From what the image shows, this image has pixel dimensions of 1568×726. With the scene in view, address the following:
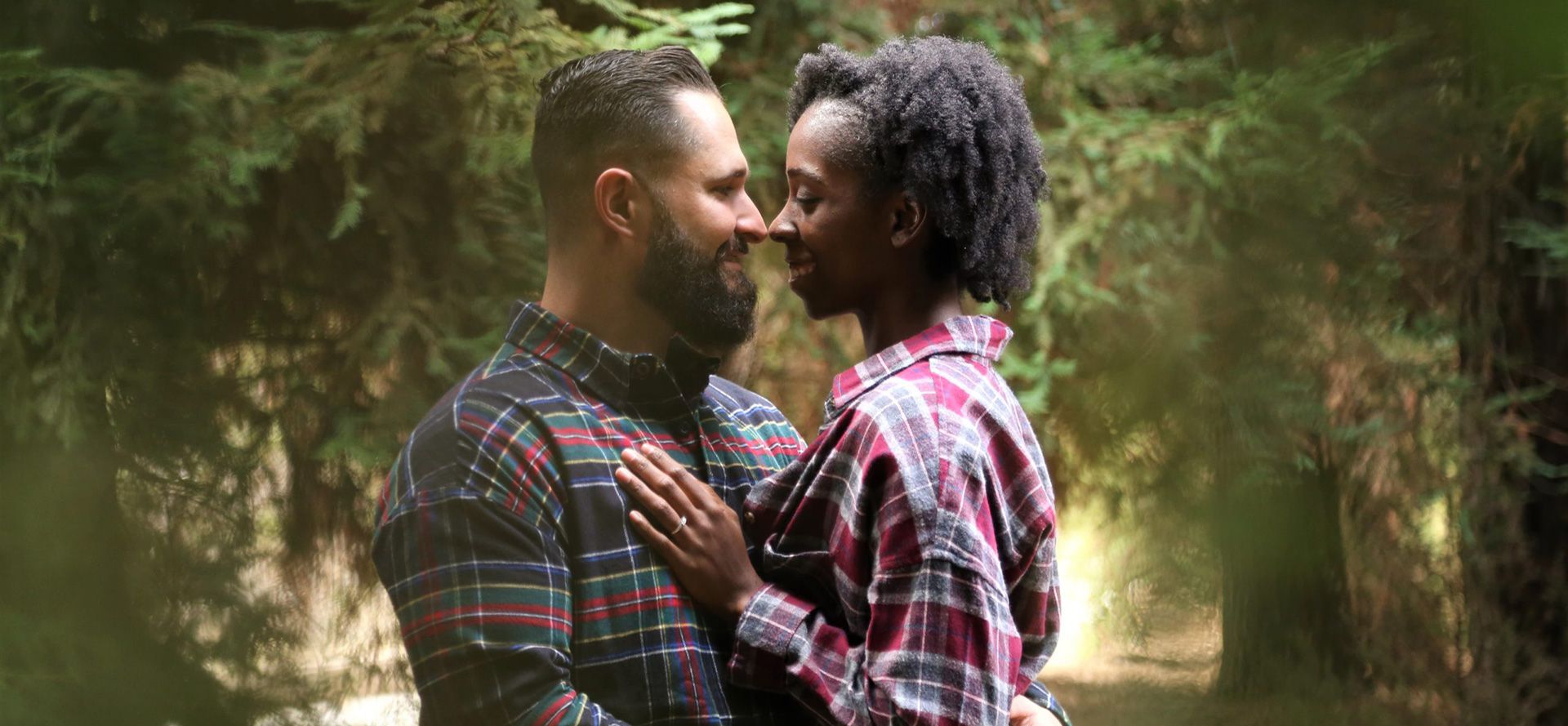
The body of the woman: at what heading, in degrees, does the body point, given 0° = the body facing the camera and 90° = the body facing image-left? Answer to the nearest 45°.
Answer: approximately 90°

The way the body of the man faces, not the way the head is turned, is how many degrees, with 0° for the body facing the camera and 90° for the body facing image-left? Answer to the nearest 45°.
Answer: approximately 315°

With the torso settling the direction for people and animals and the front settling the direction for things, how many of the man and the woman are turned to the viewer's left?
1

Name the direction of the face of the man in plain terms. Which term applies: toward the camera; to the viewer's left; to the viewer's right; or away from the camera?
to the viewer's right

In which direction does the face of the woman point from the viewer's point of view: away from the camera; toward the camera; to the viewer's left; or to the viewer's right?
to the viewer's left

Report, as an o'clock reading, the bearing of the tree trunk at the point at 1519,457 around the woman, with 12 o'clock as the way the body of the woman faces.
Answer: The tree trunk is roughly at 4 o'clock from the woman.

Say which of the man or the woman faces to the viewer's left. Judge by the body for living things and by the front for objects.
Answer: the woman
